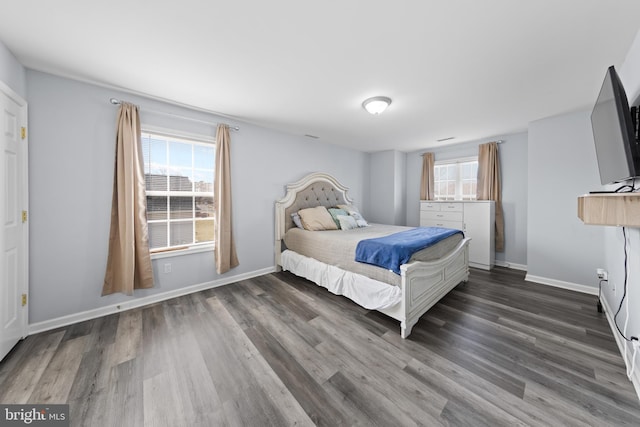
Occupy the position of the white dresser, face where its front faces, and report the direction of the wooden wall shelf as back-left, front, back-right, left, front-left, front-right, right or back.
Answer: front

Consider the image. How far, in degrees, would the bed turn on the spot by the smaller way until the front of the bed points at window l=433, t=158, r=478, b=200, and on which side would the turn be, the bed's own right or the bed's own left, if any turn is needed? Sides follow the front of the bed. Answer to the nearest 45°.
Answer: approximately 90° to the bed's own left

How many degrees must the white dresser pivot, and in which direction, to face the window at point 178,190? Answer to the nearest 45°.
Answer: approximately 45° to its right

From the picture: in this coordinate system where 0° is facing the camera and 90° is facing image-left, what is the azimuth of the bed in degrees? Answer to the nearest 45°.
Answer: approximately 315°

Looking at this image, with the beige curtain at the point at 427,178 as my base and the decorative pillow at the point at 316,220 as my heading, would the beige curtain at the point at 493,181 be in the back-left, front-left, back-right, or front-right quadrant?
back-left

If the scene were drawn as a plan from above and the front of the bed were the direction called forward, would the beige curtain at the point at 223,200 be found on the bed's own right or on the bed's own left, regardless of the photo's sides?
on the bed's own right

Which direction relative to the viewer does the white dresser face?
toward the camera

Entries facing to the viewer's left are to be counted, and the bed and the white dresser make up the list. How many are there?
0

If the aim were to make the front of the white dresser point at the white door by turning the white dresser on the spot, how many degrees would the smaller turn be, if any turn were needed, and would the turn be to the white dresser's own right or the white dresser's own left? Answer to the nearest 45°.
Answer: approximately 45° to the white dresser's own right

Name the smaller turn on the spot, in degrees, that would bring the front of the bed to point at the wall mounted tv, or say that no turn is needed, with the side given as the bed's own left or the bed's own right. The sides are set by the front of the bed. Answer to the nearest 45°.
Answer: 0° — it already faces it

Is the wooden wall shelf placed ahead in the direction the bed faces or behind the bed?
ahead

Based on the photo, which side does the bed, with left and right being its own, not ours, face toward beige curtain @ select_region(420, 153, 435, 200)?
left

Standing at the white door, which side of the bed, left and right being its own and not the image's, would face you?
right

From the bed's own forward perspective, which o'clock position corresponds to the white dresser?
The white dresser is roughly at 9 o'clock from the bed.

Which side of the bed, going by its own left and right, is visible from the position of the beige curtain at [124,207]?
right

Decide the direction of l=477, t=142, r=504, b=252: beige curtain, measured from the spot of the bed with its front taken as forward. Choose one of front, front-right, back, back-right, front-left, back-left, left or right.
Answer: left

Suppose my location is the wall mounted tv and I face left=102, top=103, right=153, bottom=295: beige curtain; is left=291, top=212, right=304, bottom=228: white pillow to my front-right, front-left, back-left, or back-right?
front-right
